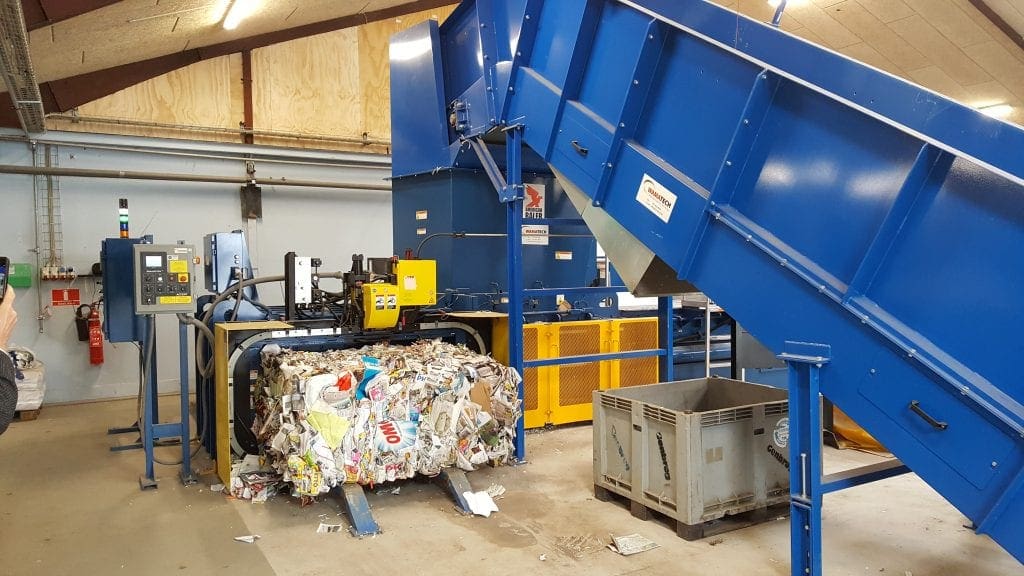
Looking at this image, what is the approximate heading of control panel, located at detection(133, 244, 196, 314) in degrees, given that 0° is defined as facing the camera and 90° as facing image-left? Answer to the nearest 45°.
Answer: approximately 0°

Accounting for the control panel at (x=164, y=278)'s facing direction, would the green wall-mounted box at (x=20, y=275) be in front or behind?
behind

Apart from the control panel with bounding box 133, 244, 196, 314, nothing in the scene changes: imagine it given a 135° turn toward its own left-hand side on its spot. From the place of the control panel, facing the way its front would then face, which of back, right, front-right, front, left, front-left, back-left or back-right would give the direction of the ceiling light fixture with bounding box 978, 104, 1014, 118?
front-right

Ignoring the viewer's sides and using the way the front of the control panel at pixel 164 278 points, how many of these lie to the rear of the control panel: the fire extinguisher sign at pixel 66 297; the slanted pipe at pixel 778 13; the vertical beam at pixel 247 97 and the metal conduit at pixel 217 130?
3

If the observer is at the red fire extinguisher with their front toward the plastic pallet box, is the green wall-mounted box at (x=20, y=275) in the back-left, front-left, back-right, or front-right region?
back-right

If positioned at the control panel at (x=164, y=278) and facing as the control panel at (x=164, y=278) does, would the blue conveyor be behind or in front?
in front

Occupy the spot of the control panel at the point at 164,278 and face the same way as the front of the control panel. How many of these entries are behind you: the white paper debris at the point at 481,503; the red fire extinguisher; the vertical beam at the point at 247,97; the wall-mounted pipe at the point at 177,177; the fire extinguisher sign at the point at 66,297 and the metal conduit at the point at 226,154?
5

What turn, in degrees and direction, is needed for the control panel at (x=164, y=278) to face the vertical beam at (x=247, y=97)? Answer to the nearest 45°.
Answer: approximately 180°

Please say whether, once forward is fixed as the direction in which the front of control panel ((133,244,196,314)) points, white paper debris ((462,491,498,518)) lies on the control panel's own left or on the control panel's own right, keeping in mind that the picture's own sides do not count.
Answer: on the control panel's own left

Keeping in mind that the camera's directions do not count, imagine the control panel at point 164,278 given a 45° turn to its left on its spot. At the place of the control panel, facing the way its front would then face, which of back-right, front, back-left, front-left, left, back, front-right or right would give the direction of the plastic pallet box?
front

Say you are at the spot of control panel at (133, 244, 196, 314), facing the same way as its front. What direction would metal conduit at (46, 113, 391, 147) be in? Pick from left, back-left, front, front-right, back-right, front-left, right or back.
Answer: back

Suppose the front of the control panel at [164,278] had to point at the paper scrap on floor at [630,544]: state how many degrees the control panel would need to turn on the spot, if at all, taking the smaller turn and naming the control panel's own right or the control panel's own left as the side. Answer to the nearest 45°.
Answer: approximately 45° to the control panel's own left

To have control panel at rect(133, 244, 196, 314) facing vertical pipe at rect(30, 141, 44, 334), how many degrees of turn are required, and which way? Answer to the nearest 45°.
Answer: approximately 180°

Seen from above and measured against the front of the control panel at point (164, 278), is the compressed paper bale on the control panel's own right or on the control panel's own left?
on the control panel's own left
